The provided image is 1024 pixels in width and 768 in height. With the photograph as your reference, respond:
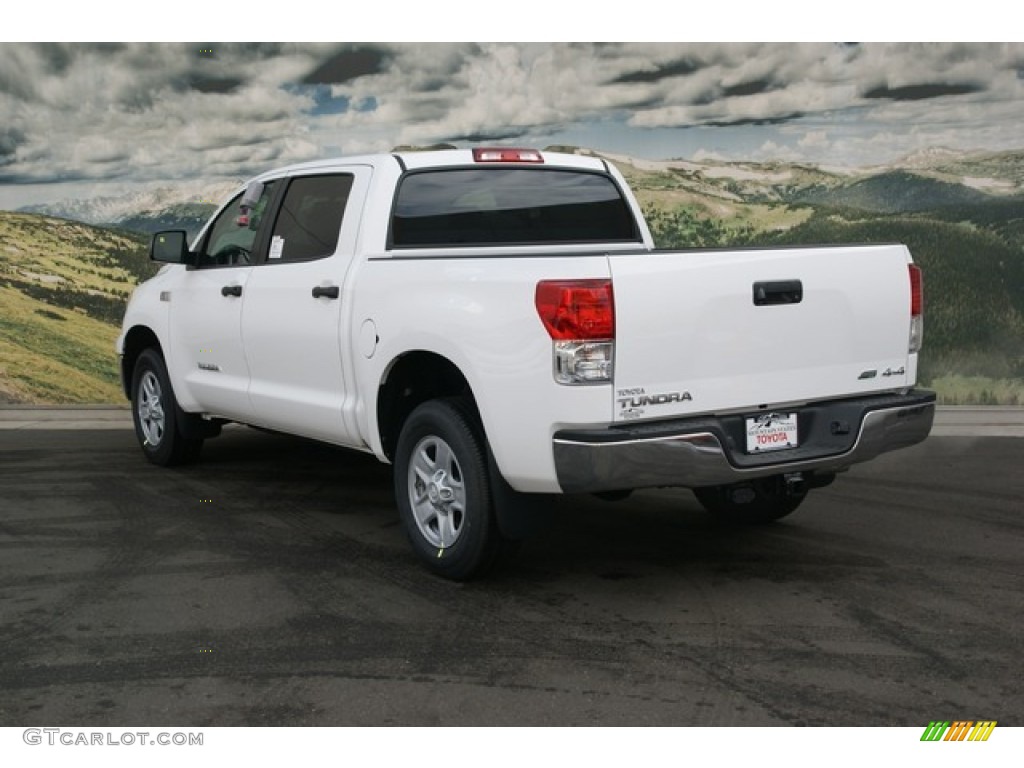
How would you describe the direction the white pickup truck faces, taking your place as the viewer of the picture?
facing away from the viewer and to the left of the viewer
